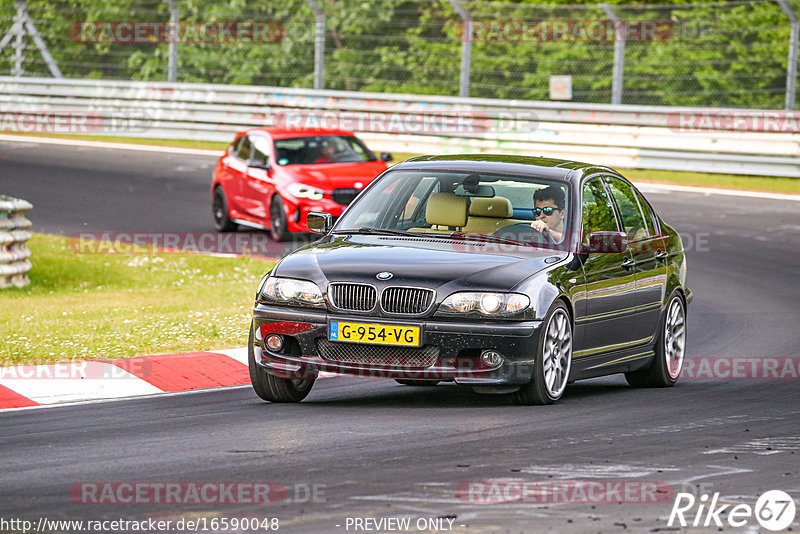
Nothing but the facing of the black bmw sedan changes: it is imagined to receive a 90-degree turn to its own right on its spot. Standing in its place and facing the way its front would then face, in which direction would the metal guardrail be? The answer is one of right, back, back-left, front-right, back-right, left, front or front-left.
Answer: front-right

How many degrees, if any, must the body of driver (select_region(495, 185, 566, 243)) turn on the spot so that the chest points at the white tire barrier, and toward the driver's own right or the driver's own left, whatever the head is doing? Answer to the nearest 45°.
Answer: approximately 90° to the driver's own right

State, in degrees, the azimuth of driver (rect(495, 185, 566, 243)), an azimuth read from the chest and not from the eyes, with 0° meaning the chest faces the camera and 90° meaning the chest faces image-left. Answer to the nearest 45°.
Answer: approximately 45°

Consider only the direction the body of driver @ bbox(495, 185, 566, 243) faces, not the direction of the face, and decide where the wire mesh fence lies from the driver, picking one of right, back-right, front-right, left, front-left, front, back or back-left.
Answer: back-right

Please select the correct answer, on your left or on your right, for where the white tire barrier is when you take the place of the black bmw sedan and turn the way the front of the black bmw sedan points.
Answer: on your right

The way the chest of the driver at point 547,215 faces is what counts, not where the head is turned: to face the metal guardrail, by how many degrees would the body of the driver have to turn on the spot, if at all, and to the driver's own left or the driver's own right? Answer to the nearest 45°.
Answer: approximately 135° to the driver's own right

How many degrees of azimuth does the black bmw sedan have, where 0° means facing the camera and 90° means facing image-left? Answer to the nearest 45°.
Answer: approximately 45°
